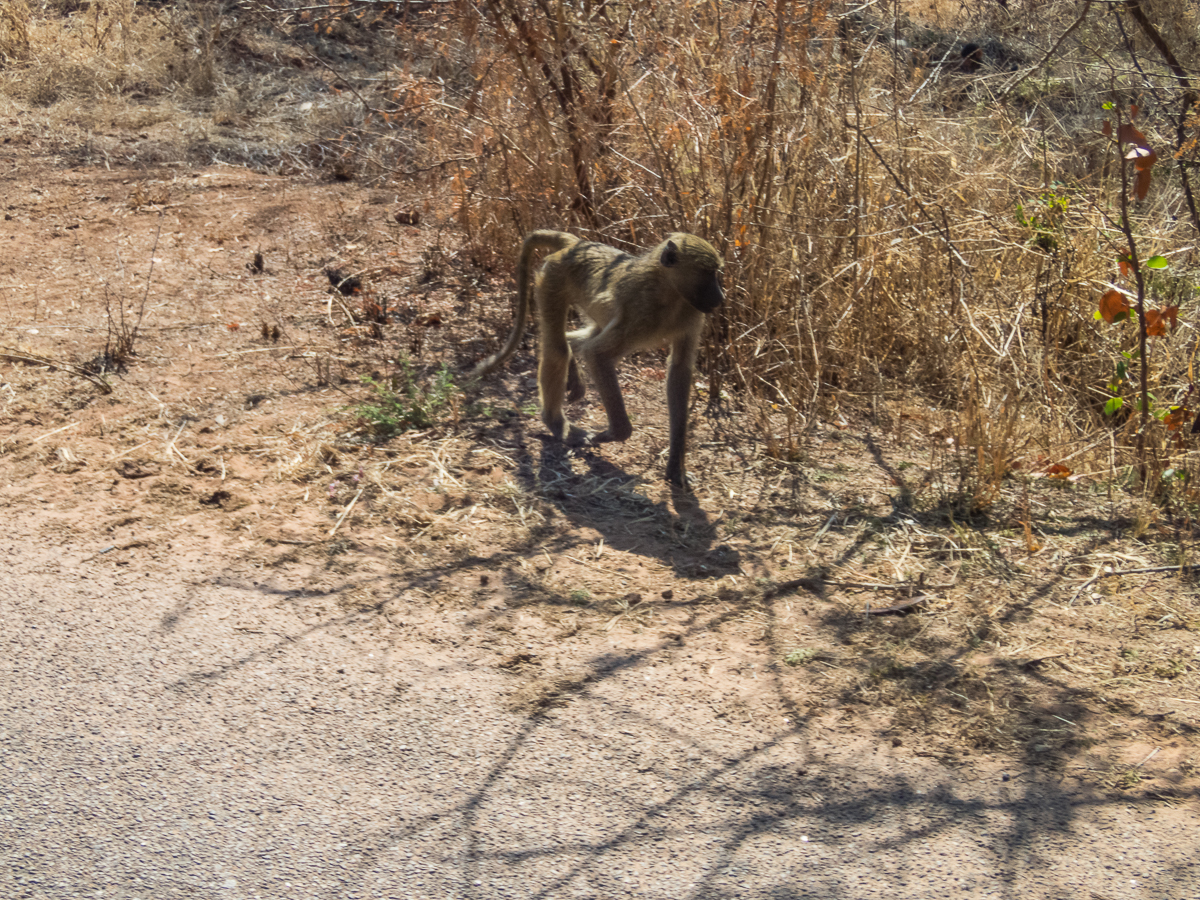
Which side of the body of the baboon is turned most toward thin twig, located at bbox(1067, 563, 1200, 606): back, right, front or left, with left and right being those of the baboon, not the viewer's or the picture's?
front

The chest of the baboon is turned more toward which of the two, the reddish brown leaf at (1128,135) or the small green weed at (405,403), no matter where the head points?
the reddish brown leaf

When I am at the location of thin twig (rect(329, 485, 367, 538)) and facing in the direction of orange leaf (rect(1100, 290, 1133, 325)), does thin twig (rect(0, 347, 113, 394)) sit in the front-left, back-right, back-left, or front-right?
back-left

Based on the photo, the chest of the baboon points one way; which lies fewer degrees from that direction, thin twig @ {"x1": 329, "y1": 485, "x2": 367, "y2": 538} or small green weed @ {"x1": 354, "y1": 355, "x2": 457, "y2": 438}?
the thin twig

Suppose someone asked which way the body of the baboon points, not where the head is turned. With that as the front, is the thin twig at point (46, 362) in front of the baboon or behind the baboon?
behind

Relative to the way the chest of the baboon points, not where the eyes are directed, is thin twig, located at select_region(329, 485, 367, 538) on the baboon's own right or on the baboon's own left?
on the baboon's own right

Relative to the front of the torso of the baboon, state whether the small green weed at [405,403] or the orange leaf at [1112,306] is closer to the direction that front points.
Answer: the orange leaf

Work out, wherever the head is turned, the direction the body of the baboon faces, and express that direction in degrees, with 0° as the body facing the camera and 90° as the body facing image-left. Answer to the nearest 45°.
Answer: approximately 315°
